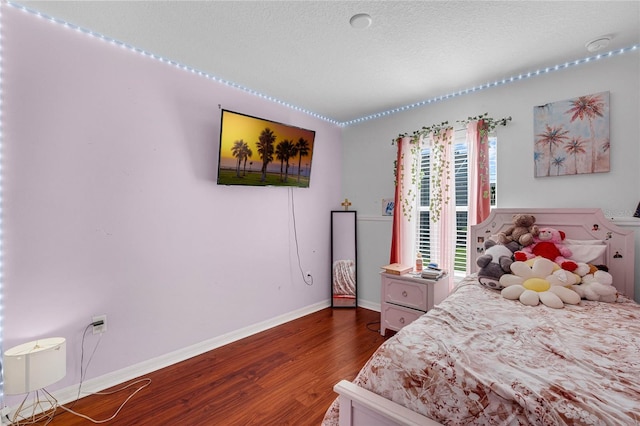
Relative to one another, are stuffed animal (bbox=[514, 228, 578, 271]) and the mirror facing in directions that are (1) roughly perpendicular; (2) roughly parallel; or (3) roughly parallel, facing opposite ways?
roughly perpendicular

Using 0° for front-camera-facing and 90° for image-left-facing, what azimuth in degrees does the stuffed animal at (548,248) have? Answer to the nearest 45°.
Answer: approximately 45°

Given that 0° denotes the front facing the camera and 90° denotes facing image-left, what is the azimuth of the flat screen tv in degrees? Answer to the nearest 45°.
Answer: approximately 315°

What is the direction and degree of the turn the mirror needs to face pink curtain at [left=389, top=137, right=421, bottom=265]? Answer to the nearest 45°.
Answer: approximately 45° to its left

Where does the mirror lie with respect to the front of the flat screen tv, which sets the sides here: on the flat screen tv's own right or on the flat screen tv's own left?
on the flat screen tv's own left

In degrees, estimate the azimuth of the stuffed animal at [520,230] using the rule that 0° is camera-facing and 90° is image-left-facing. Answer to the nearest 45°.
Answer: approximately 45°
